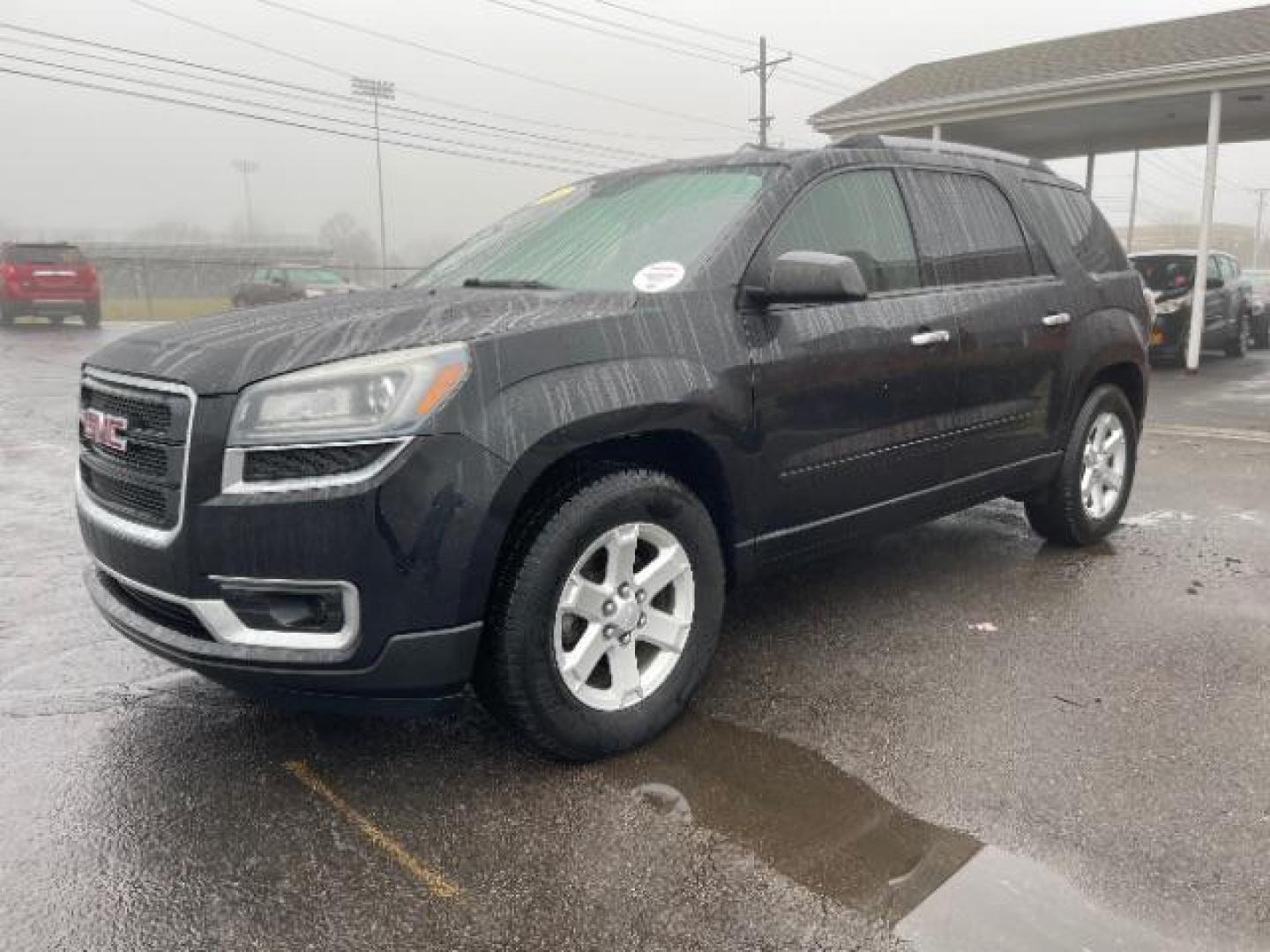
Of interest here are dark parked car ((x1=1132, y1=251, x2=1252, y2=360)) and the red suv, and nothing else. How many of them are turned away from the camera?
1

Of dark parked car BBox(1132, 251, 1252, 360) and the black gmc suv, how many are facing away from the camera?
0

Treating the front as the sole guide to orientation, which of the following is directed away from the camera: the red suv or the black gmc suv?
the red suv

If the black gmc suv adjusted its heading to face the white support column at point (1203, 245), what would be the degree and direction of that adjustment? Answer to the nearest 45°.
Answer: approximately 180°

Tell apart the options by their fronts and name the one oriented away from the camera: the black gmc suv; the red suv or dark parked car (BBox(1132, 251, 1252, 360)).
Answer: the red suv

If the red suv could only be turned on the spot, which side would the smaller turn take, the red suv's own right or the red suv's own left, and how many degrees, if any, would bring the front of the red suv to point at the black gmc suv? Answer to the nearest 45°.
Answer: approximately 180°

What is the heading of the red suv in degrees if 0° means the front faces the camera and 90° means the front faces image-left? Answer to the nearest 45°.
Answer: approximately 180°

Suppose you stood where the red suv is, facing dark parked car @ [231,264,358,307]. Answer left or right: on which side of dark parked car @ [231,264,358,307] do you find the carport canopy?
right

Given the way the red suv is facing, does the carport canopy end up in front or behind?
behind

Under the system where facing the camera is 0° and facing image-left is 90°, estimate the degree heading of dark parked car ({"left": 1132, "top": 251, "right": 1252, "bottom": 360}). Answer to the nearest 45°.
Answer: approximately 45°

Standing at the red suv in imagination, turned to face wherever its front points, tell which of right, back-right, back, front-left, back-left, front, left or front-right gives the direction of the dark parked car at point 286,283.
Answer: right
